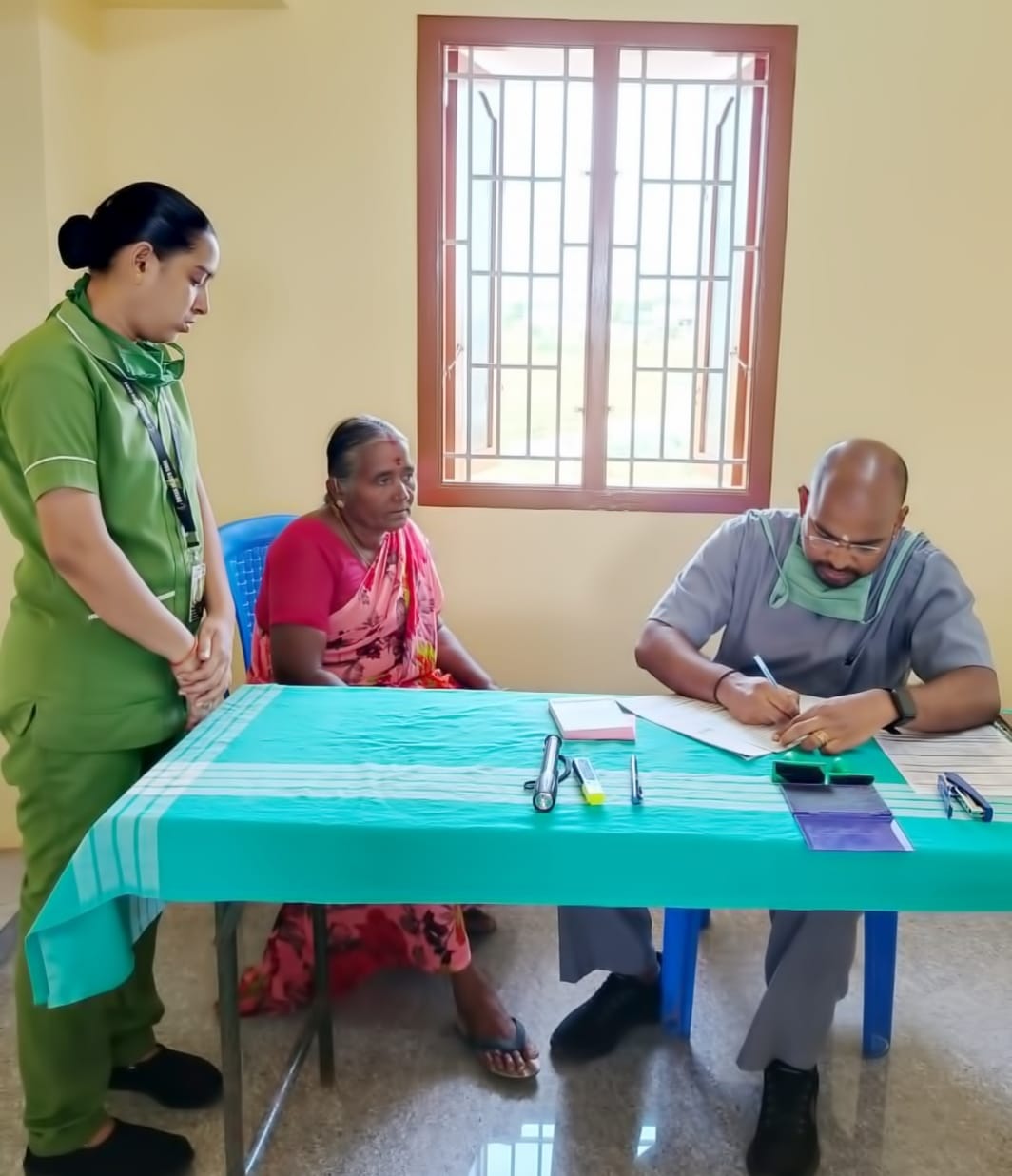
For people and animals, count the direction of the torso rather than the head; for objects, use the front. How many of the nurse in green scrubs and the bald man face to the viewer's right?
1

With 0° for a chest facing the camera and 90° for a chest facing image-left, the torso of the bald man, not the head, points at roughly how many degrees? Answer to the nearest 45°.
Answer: approximately 0°

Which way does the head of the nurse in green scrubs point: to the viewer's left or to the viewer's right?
to the viewer's right

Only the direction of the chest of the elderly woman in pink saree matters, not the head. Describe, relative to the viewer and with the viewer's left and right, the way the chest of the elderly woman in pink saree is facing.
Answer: facing the viewer and to the right of the viewer

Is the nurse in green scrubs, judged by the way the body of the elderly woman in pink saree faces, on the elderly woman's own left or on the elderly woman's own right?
on the elderly woman's own right

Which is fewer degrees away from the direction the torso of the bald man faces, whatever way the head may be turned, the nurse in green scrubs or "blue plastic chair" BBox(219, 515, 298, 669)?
the nurse in green scrubs

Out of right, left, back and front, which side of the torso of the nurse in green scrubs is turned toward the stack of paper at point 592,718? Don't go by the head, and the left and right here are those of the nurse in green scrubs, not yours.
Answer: front

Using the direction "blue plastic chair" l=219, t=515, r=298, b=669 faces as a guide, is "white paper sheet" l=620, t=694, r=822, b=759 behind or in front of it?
in front

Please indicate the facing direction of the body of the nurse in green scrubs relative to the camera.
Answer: to the viewer's right
